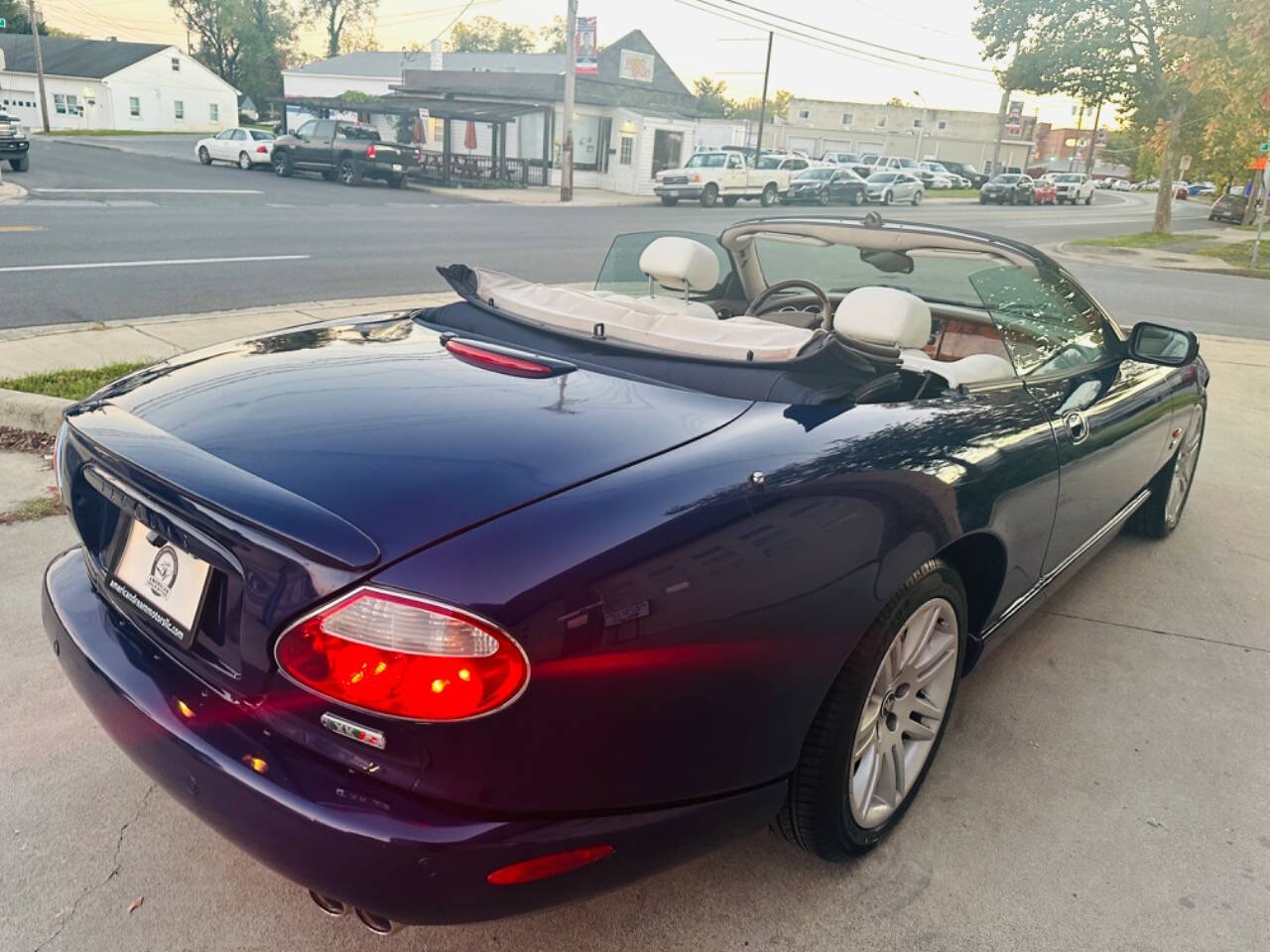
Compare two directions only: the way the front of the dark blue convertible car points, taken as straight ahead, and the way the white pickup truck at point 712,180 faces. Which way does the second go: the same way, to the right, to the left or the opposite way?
the opposite way

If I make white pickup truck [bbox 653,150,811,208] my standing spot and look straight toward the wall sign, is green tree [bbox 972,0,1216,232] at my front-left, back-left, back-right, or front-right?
back-right

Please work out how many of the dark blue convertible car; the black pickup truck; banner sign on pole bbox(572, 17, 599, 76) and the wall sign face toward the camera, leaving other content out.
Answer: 2

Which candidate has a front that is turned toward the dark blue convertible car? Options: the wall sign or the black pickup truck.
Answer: the wall sign

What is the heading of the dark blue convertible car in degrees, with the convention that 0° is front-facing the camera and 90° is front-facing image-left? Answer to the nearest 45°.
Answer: approximately 225°

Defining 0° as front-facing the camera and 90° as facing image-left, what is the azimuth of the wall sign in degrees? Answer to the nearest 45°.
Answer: approximately 0°
